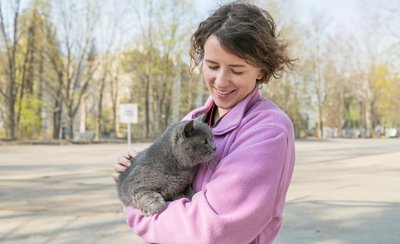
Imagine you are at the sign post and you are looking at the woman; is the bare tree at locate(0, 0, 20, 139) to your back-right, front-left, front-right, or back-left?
back-right

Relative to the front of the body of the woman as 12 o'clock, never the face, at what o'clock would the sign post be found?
The sign post is roughly at 4 o'clock from the woman.

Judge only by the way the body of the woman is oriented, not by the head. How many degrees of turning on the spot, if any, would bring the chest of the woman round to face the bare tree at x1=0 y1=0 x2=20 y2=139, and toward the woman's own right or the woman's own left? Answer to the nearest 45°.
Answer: approximately 90° to the woman's own right

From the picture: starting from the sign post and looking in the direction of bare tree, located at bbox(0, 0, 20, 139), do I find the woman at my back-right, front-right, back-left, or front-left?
back-left

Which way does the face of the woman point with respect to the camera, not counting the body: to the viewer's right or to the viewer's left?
to the viewer's left
